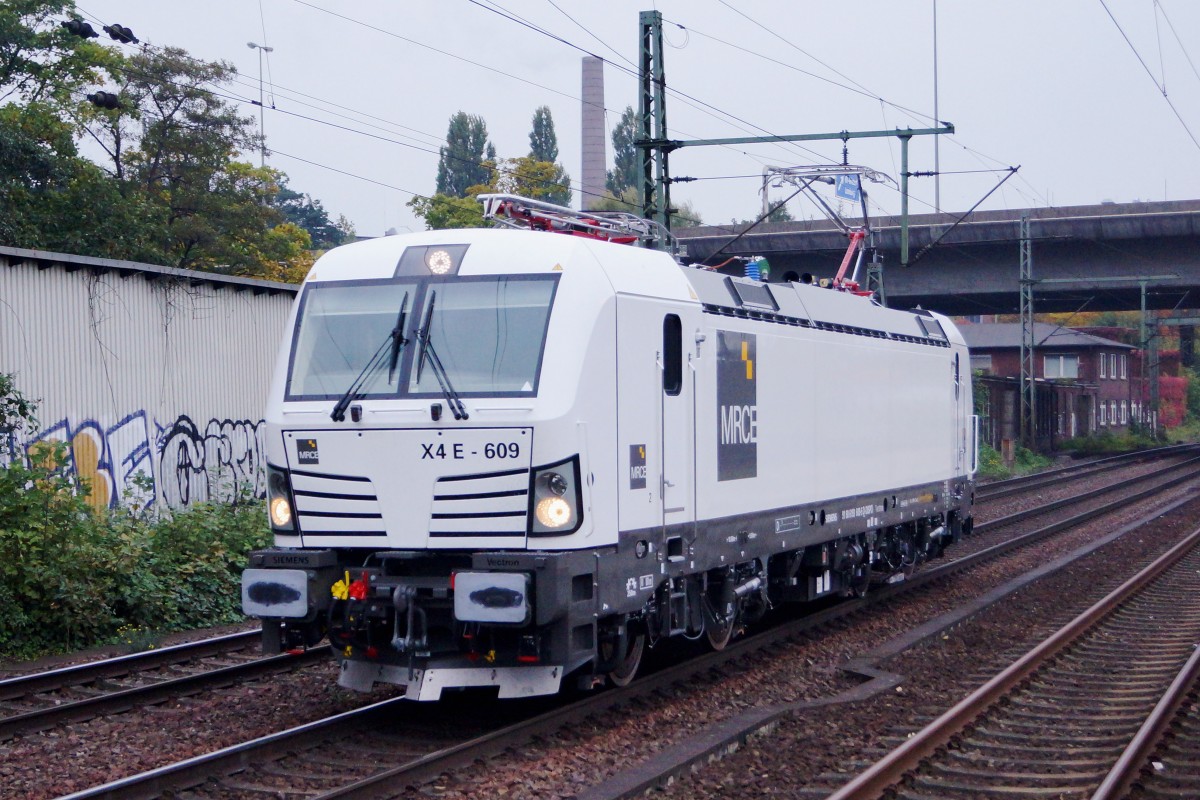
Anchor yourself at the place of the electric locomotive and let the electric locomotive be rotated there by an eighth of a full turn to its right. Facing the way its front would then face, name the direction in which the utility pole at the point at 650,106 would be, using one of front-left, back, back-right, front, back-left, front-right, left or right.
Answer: right

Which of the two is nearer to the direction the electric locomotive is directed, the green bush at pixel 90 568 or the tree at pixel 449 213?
the green bush

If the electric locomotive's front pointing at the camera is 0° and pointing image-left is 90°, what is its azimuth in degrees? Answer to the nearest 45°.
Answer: approximately 45°

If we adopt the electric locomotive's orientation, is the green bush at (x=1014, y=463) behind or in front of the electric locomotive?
behind

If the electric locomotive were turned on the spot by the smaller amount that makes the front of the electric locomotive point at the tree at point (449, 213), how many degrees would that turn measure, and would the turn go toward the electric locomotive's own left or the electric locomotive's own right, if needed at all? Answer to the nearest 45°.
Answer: approximately 135° to the electric locomotive's own right

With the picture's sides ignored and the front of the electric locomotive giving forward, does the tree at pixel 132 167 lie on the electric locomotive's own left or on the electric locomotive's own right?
on the electric locomotive's own right

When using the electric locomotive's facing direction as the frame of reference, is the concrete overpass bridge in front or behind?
behind

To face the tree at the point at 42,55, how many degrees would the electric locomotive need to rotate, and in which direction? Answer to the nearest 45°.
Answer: approximately 90° to its right

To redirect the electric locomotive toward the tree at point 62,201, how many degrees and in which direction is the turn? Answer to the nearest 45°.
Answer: approximately 90° to its right

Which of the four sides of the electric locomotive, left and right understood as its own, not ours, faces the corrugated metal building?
right
